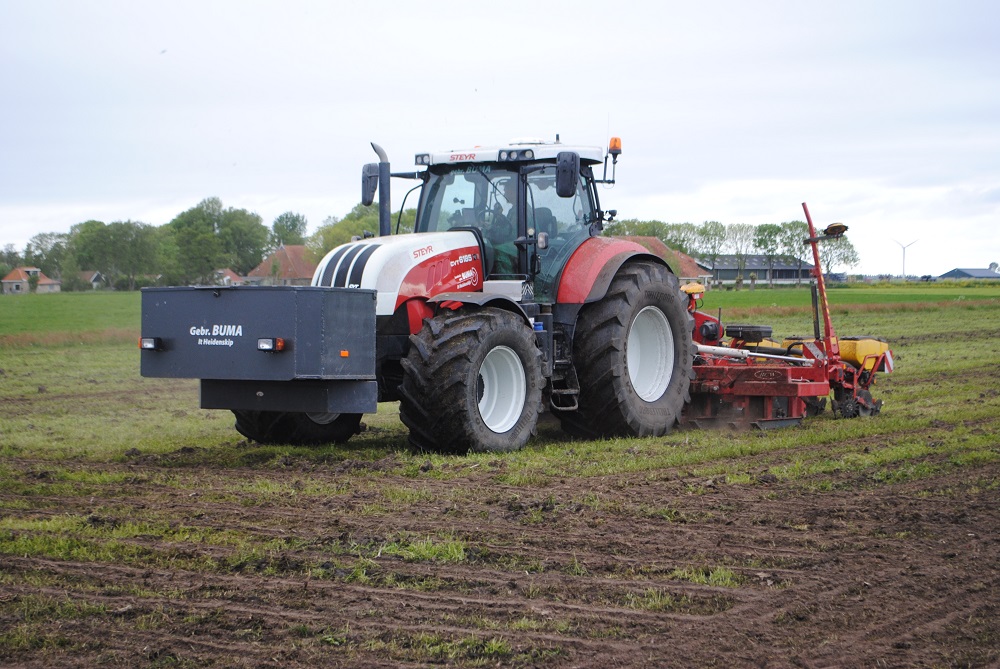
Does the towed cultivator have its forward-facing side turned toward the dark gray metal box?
yes

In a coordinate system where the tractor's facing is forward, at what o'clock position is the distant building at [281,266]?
The distant building is roughly at 4 o'clock from the tractor.

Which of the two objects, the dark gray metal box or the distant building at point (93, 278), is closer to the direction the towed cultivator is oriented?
the dark gray metal box

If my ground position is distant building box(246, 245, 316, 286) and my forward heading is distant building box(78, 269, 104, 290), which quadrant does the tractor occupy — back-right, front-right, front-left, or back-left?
back-left

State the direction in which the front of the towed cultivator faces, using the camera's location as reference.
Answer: facing the viewer and to the left of the viewer

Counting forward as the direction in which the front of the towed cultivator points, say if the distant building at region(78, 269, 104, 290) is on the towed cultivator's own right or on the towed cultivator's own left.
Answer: on the towed cultivator's own right

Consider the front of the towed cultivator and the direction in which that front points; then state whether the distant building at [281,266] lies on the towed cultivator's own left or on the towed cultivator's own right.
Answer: on the towed cultivator's own right

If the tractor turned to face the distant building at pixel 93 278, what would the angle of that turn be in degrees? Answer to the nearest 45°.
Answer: approximately 90° to its right
